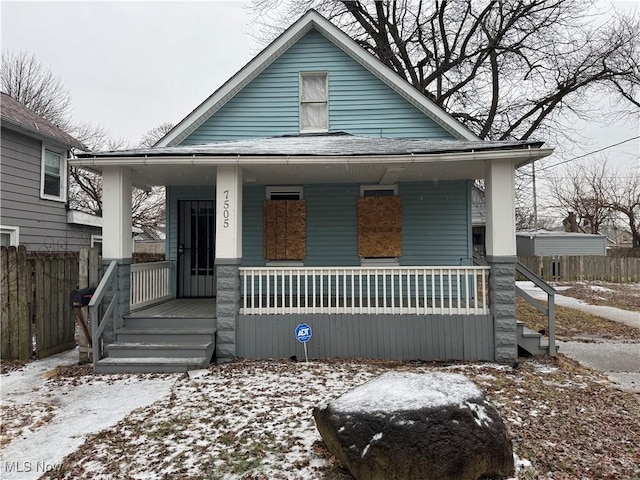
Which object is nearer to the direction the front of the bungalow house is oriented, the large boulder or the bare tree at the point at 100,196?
the large boulder

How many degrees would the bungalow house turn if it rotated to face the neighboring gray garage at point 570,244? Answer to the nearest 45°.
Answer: approximately 135° to its left

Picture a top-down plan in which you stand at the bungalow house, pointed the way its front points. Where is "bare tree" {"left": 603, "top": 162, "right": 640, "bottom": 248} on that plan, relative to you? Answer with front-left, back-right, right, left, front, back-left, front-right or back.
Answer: back-left

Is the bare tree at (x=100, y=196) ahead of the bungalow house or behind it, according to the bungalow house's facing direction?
behind

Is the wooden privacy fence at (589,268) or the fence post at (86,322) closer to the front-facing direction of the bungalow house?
the fence post

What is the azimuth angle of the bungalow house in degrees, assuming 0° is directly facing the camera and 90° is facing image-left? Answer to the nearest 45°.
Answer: approximately 0°

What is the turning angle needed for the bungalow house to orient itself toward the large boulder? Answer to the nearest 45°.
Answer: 0° — it already faces it

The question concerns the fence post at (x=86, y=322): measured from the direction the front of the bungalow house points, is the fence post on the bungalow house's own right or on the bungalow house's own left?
on the bungalow house's own right

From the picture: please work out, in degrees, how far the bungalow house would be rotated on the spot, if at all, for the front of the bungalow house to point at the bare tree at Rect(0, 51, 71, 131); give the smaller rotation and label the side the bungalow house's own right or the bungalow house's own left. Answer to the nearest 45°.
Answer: approximately 135° to the bungalow house's own right

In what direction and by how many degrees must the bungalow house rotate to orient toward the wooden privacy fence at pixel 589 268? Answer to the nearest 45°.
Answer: approximately 135° to its left

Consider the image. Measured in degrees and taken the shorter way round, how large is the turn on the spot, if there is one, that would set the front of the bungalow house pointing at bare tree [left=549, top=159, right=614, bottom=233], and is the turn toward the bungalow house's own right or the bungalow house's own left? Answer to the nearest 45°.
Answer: approximately 135° to the bungalow house's own left

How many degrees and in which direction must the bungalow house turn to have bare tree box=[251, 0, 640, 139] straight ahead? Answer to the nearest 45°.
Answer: approximately 135° to its left
